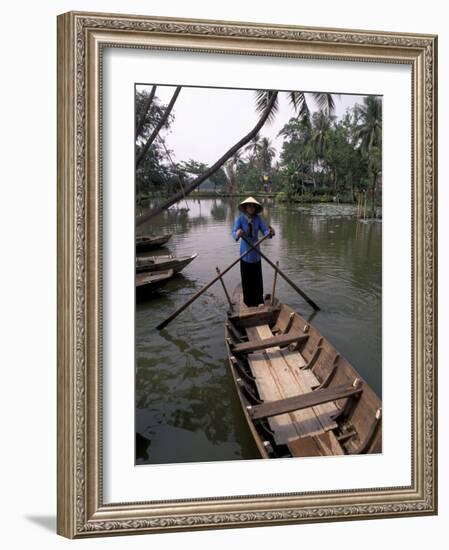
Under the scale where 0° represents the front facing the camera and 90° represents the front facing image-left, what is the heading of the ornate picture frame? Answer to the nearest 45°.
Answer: approximately 315°
